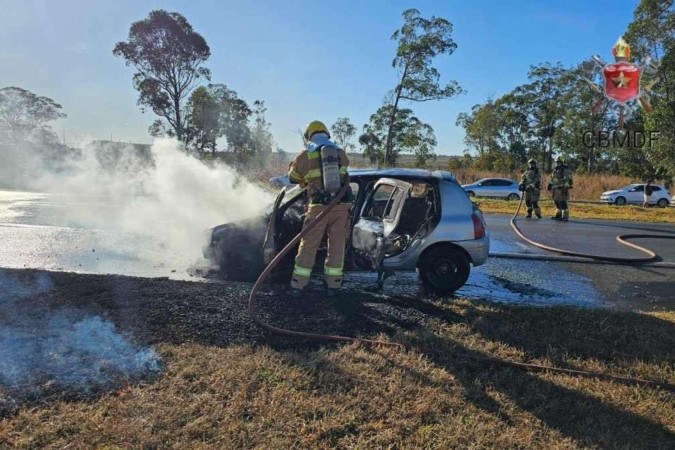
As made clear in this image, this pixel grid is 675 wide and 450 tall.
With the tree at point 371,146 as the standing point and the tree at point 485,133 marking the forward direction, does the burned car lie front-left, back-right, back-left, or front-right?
back-right

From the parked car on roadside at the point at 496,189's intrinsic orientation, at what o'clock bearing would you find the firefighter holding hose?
The firefighter holding hose is roughly at 9 o'clock from the parked car on roadside.

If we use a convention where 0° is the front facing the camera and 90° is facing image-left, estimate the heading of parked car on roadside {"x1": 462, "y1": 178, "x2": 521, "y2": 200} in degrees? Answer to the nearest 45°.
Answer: approximately 90°

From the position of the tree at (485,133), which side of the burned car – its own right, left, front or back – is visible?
right

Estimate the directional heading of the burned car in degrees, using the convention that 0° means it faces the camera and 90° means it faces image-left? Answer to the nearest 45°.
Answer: approximately 90°

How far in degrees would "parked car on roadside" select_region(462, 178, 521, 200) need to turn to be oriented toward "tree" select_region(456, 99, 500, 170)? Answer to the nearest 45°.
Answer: approximately 90° to its right

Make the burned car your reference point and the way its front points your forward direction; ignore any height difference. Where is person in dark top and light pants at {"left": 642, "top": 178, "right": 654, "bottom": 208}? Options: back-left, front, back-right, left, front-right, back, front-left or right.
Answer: back-right

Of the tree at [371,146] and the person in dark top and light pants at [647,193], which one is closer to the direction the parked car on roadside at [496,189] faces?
the tree
